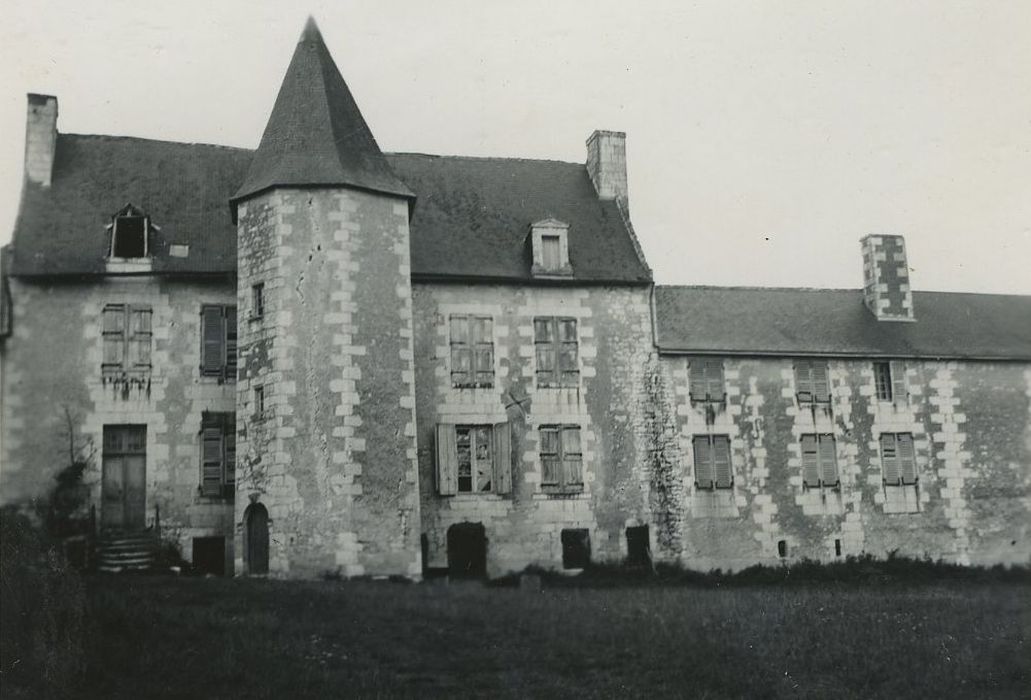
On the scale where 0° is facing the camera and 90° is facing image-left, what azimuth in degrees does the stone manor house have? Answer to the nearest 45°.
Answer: approximately 0°
